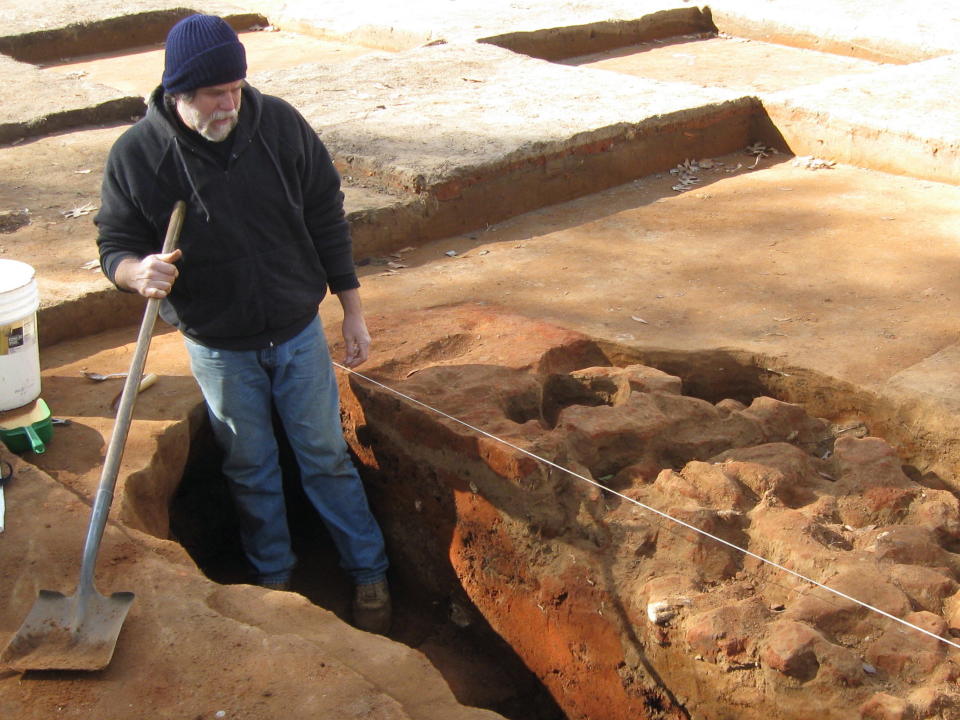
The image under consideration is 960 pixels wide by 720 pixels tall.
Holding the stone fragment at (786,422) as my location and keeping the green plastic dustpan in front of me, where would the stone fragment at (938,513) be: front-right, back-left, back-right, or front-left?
back-left

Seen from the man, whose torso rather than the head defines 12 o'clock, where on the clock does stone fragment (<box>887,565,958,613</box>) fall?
The stone fragment is roughly at 10 o'clock from the man.

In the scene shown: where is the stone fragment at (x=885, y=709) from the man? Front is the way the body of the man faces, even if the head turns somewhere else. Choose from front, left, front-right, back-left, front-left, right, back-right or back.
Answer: front-left

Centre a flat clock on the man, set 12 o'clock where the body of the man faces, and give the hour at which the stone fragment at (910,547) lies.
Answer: The stone fragment is roughly at 10 o'clock from the man.

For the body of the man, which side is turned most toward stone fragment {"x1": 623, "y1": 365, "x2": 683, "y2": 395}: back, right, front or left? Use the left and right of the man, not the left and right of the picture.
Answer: left

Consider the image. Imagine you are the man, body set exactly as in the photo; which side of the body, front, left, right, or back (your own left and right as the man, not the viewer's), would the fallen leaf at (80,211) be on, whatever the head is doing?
back

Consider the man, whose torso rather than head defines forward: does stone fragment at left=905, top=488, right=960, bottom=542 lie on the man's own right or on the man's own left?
on the man's own left

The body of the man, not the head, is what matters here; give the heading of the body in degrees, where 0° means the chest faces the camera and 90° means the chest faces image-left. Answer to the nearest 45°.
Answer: approximately 0°

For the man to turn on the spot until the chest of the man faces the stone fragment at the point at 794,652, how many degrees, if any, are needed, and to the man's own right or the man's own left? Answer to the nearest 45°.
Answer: approximately 45° to the man's own left

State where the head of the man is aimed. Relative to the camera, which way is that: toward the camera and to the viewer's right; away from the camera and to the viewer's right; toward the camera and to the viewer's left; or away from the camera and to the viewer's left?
toward the camera and to the viewer's right

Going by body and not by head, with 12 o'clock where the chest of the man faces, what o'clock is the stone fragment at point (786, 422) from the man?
The stone fragment is roughly at 9 o'clock from the man.

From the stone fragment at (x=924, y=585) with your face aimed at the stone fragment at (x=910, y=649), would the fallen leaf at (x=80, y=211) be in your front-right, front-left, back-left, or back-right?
back-right

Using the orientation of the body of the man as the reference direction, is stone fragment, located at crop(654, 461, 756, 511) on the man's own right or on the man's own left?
on the man's own left
